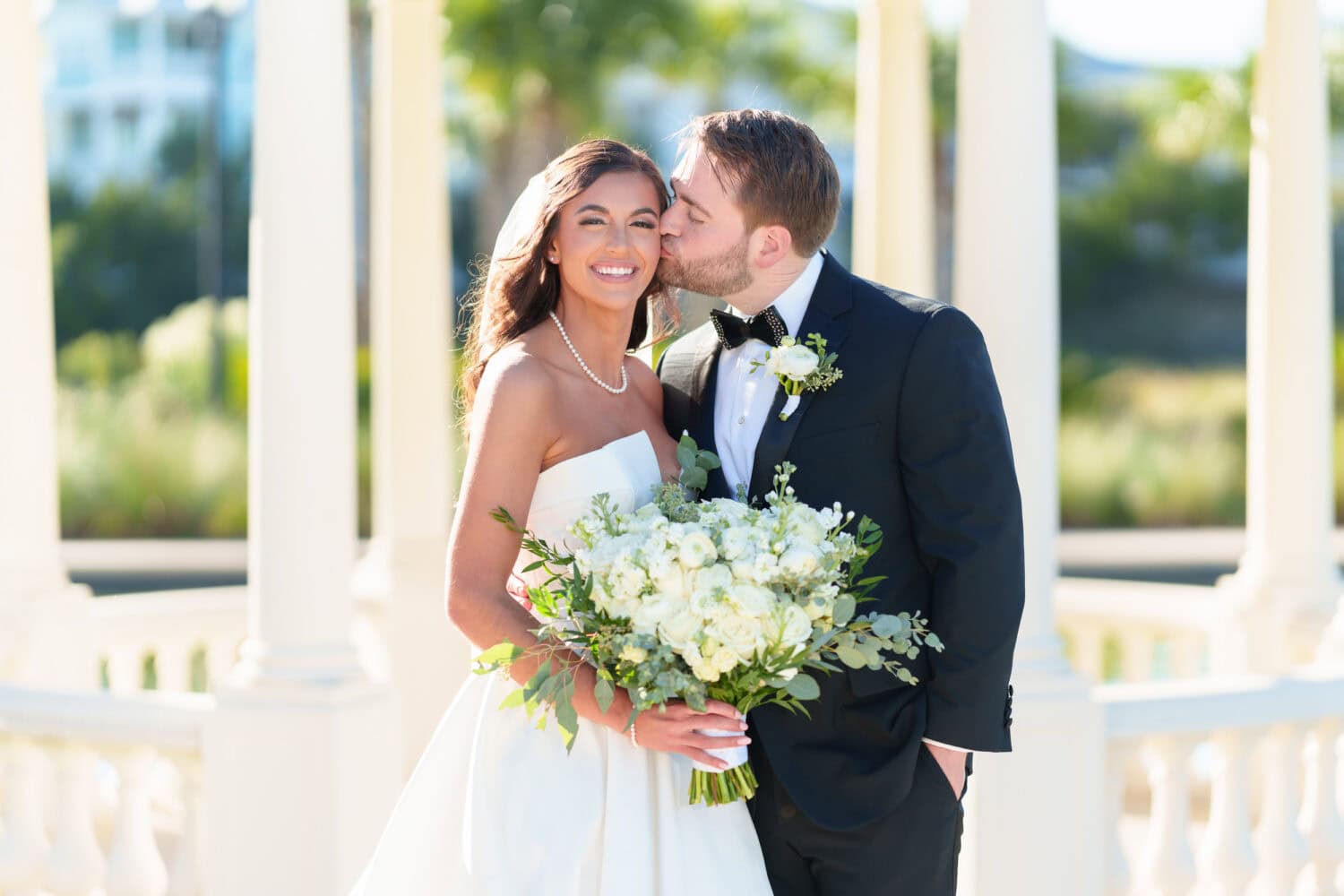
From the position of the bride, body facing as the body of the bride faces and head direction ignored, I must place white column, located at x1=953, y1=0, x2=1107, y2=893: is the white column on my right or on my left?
on my left

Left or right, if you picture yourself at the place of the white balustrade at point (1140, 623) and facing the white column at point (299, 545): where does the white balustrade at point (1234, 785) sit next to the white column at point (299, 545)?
left

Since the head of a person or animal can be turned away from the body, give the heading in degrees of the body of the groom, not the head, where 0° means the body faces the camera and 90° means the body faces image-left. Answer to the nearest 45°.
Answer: approximately 45°

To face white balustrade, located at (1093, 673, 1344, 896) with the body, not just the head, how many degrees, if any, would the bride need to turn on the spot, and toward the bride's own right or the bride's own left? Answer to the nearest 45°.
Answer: approximately 90° to the bride's own left

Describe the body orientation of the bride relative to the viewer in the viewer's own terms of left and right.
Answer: facing the viewer and to the right of the viewer

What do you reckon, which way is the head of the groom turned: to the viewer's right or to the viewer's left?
to the viewer's left

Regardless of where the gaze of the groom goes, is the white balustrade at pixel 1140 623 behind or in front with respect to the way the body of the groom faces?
behind

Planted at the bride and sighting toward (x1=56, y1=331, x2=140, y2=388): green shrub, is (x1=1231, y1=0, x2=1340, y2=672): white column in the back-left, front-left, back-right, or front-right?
front-right

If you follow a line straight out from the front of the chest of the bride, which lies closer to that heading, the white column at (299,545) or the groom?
the groom

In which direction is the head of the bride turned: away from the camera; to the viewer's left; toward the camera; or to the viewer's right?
toward the camera

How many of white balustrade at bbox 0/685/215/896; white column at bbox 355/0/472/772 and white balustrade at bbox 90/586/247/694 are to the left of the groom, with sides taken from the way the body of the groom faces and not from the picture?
0

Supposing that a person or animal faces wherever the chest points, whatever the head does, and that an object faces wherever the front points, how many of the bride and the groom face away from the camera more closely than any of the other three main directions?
0

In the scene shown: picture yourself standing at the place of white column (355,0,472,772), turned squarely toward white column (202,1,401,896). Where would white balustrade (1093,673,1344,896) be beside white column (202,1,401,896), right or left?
left

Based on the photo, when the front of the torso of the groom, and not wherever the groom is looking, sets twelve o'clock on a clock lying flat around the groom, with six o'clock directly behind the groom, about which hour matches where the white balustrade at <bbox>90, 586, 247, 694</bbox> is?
The white balustrade is roughly at 3 o'clock from the groom.
